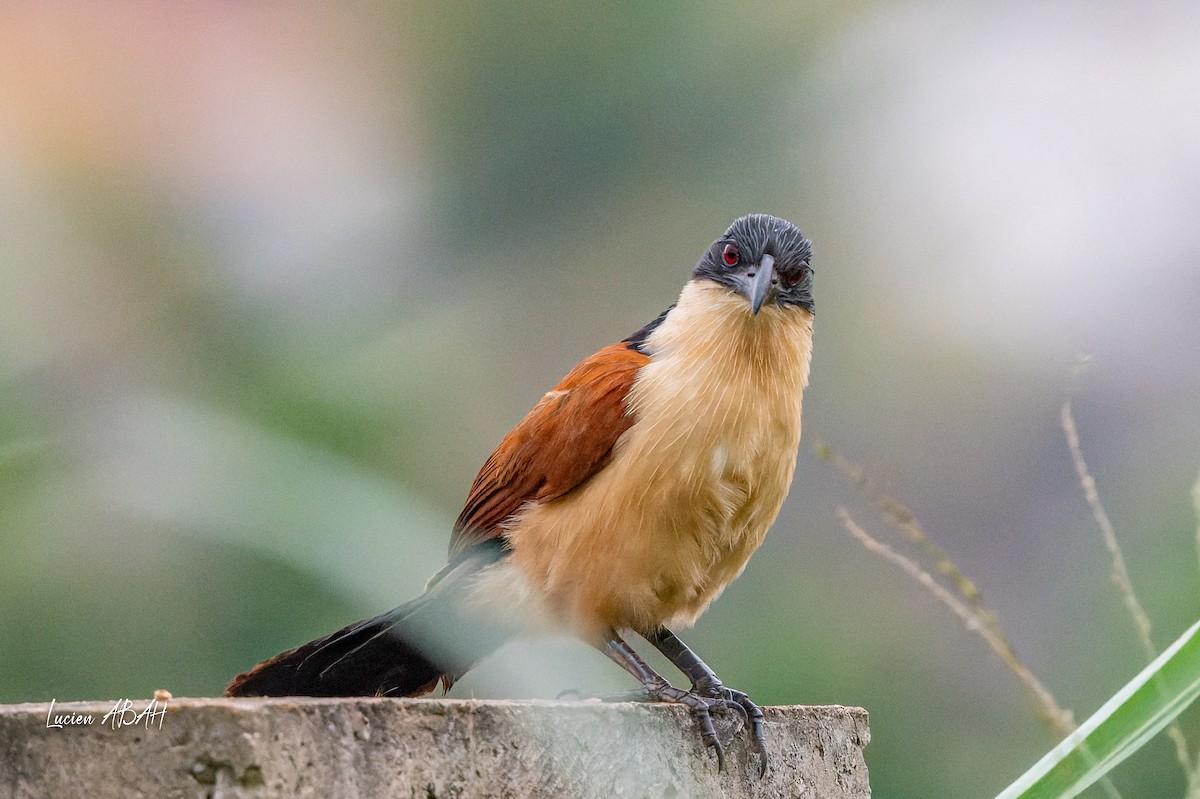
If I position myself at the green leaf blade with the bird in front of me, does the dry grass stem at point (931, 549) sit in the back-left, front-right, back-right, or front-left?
front-right

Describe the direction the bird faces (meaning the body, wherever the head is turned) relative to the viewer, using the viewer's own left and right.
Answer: facing the viewer and to the right of the viewer
